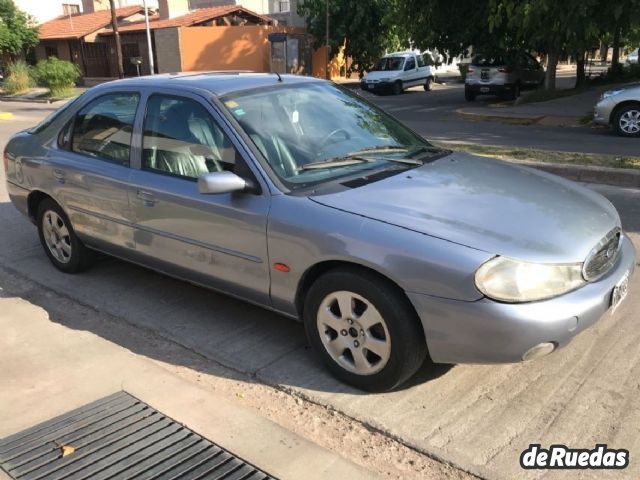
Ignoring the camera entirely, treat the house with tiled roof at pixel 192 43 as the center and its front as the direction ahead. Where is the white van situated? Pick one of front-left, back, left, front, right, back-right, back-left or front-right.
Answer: front-left

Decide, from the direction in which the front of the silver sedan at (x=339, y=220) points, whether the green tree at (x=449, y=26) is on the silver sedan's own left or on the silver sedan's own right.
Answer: on the silver sedan's own left

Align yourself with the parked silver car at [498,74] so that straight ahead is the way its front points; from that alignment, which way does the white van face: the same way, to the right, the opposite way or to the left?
the opposite way

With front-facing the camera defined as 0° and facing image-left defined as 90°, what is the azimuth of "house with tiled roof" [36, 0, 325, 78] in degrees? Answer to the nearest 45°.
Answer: approximately 0°

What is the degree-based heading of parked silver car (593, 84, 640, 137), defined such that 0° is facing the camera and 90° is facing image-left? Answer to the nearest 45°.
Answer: approximately 90°

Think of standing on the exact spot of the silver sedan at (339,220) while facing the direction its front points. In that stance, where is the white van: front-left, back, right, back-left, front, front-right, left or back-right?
back-left

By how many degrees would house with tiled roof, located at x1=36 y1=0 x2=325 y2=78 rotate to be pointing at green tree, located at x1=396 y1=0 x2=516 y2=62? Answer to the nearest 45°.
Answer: approximately 45° to its left

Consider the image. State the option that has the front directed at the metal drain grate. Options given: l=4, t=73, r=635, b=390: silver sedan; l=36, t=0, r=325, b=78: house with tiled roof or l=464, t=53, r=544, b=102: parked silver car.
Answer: the house with tiled roof

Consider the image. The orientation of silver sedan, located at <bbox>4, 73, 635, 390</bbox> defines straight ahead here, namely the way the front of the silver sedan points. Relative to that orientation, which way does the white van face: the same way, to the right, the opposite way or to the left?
to the right

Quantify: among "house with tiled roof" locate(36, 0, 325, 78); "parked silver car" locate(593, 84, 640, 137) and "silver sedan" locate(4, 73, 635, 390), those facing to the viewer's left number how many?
1

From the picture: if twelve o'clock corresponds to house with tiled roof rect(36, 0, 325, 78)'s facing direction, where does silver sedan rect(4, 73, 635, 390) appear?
The silver sedan is roughly at 12 o'clock from the house with tiled roof.

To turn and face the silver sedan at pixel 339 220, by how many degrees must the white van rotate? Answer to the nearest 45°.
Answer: approximately 45° to its left

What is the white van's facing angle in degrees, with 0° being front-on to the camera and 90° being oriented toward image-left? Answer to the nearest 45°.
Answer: approximately 45°

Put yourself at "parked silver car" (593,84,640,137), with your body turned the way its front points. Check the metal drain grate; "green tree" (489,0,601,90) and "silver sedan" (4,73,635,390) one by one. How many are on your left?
2

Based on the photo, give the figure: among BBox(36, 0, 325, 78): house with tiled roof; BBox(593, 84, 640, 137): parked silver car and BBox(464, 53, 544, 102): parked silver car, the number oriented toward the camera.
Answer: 1
